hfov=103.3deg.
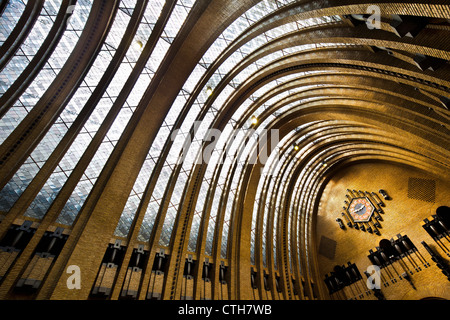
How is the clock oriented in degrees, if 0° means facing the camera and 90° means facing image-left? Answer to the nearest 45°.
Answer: approximately 0°
